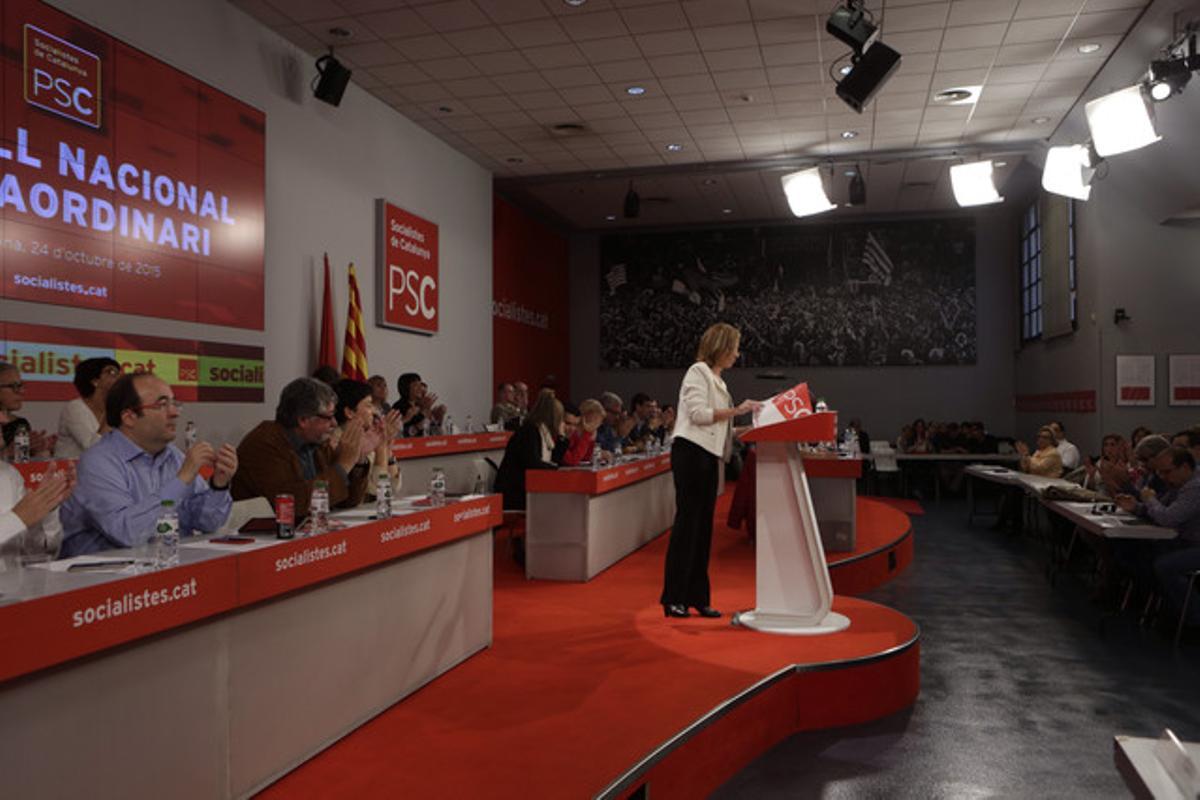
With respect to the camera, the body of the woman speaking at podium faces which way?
to the viewer's right

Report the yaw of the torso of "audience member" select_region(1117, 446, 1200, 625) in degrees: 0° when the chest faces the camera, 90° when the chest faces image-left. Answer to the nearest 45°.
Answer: approximately 90°

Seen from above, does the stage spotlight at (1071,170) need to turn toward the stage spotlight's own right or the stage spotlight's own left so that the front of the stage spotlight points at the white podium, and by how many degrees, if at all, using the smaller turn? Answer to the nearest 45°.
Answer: approximately 45° to the stage spotlight's own left

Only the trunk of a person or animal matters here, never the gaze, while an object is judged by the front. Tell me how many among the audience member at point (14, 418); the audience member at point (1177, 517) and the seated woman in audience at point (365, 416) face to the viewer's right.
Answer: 2

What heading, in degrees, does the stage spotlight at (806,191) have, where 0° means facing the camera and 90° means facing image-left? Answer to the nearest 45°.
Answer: approximately 0°

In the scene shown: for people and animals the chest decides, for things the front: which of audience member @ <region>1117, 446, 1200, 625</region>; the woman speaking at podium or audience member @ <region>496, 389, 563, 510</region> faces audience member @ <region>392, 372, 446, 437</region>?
audience member @ <region>1117, 446, 1200, 625</region>

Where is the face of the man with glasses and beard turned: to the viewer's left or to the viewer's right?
to the viewer's right

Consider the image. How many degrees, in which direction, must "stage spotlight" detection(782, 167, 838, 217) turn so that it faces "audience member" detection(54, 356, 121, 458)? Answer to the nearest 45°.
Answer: approximately 45° to its right

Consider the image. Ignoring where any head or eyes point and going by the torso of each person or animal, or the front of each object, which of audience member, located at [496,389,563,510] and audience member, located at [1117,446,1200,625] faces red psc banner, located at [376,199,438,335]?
audience member, located at [1117,446,1200,625]
